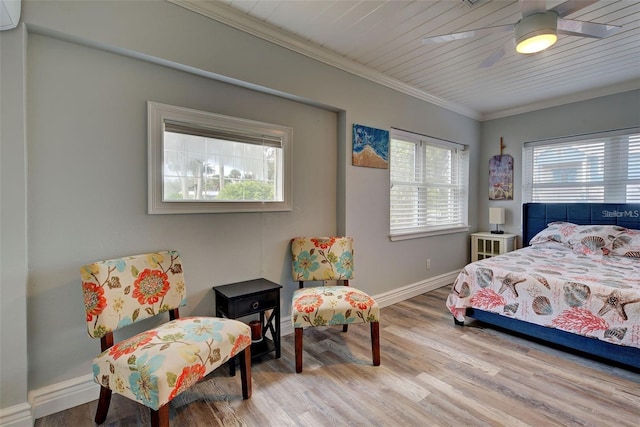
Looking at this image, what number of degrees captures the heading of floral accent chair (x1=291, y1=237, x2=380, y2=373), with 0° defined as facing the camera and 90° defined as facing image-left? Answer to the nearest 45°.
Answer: approximately 0°

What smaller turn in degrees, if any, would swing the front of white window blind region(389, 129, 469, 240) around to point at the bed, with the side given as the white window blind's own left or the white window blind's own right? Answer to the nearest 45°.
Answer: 0° — it already faces it

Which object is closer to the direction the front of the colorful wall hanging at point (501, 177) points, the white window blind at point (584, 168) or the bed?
the bed

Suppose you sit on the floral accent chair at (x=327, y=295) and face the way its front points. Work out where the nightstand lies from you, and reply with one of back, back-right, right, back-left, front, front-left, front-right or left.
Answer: back-left

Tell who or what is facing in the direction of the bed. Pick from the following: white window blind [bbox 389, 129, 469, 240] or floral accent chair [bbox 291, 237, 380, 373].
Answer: the white window blind

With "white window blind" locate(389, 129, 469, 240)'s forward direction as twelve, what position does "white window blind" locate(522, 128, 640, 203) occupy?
"white window blind" locate(522, 128, 640, 203) is roughly at 10 o'clock from "white window blind" locate(389, 129, 469, 240).

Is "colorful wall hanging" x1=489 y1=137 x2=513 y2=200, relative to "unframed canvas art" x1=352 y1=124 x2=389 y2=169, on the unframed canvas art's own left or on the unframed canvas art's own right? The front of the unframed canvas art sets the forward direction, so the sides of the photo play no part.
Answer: on the unframed canvas art's own left

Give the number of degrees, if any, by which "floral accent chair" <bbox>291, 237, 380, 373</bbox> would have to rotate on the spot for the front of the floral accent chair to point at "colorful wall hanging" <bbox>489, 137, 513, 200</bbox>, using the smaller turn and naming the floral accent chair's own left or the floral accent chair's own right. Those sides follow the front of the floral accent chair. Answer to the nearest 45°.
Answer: approximately 135° to the floral accent chair's own left

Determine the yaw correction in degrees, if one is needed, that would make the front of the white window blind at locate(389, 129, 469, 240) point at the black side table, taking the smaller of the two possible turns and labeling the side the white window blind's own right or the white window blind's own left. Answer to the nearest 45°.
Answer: approximately 90° to the white window blind's own right

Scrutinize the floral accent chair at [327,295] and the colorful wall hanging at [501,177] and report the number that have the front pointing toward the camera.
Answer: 2

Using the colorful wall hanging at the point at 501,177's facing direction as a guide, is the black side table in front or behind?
in front

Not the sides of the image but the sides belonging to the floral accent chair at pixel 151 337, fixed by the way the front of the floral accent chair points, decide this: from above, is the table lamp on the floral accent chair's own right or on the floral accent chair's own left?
on the floral accent chair's own left
